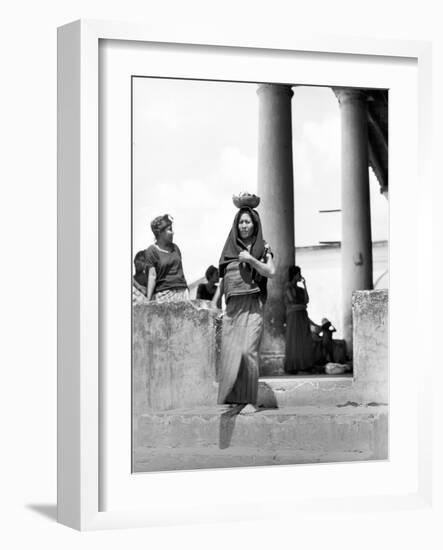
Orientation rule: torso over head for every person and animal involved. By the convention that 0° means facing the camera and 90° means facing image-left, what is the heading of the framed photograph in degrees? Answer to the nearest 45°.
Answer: approximately 315°
